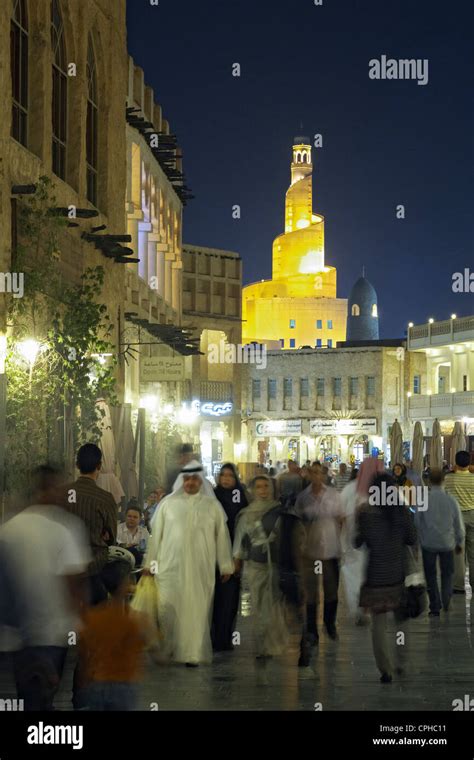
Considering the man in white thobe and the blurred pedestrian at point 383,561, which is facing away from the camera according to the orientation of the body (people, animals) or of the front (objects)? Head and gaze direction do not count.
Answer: the blurred pedestrian

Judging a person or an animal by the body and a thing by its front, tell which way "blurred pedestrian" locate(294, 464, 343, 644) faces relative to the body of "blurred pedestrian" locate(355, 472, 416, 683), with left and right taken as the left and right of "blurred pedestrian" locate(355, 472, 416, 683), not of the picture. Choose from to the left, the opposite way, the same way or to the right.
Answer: the opposite way

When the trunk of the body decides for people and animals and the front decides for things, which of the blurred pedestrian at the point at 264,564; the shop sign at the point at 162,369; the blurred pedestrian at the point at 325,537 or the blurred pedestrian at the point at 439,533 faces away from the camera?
the blurred pedestrian at the point at 439,533

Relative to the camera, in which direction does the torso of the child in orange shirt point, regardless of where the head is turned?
away from the camera

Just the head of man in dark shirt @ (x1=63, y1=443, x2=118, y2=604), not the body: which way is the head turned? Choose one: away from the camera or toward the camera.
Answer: away from the camera

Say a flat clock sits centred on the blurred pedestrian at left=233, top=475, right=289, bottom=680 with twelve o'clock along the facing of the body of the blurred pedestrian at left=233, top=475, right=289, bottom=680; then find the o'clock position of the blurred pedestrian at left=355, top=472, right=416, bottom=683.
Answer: the blurred pedestrian at left=355, top=472, right=416, bottom=683 is roughly at 10 o'clock from the blurred pedestrian at left=233, top=475, right=289, bottom=680.

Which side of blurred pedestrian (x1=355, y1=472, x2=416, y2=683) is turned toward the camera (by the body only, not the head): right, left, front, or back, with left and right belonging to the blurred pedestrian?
back

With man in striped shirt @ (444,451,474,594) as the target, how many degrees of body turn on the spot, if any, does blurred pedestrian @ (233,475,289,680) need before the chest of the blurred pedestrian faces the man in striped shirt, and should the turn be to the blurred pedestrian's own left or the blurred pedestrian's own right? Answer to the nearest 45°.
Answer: approximately 135° to the blurred pedestrian's own left

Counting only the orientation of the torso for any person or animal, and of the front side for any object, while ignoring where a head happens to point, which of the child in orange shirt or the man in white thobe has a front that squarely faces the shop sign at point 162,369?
the child in orange shirt

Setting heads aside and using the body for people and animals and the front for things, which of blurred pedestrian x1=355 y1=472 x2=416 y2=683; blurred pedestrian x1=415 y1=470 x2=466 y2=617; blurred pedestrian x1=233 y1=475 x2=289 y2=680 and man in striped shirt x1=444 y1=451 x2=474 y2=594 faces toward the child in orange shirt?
blurred pedestrian x1=233 y1=475 x2=289 y2=680

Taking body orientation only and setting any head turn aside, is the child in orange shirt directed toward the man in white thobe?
yes
